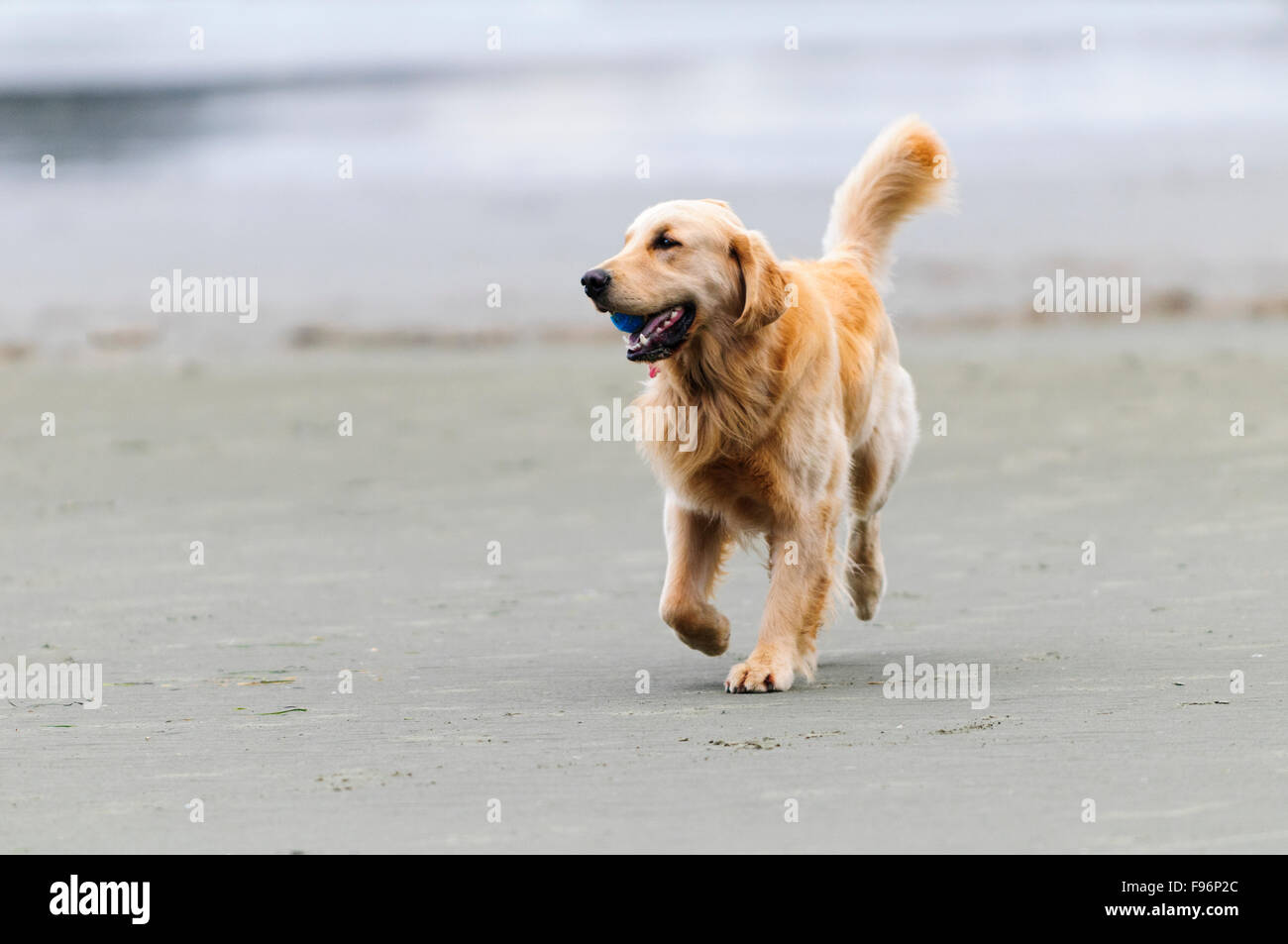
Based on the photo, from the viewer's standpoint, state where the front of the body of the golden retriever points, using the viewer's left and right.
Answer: facing the viewer and to the left of the viewer
